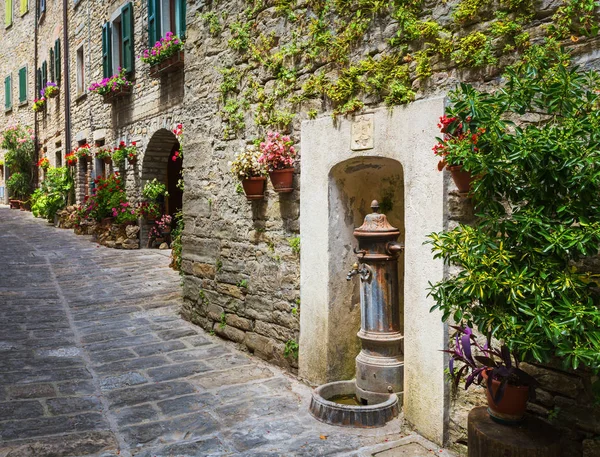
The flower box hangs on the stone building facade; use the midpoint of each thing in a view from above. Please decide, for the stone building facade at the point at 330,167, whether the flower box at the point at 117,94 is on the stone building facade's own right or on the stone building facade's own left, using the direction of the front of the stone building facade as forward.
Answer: on the stone building facade's own right

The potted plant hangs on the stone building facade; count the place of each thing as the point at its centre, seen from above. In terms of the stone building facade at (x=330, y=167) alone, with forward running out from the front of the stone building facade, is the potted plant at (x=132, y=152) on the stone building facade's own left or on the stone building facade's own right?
on the stone building facade's own right

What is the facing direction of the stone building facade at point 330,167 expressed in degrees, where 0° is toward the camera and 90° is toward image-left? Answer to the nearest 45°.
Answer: approximately 45°

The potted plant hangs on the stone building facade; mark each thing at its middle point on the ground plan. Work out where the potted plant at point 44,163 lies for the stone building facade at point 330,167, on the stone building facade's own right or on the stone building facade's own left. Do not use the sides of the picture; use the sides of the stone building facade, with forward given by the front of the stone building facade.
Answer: on the stone building facade's own right

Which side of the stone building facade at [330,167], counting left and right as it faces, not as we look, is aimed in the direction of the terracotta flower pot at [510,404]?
left
